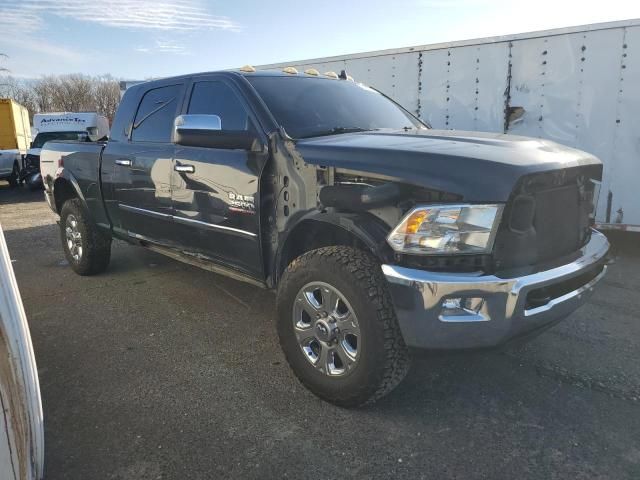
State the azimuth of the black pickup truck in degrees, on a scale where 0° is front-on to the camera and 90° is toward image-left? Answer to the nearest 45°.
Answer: approximately 315°

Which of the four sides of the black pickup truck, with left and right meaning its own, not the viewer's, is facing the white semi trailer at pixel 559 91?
left

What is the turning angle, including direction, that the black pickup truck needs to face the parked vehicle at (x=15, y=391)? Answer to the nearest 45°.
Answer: approximately 90° to its right

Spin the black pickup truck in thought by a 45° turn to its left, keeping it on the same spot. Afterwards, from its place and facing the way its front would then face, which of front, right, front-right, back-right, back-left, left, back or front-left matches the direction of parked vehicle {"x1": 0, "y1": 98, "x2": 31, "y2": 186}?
back-left

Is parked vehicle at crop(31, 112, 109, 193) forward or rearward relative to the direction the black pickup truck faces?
rearward
